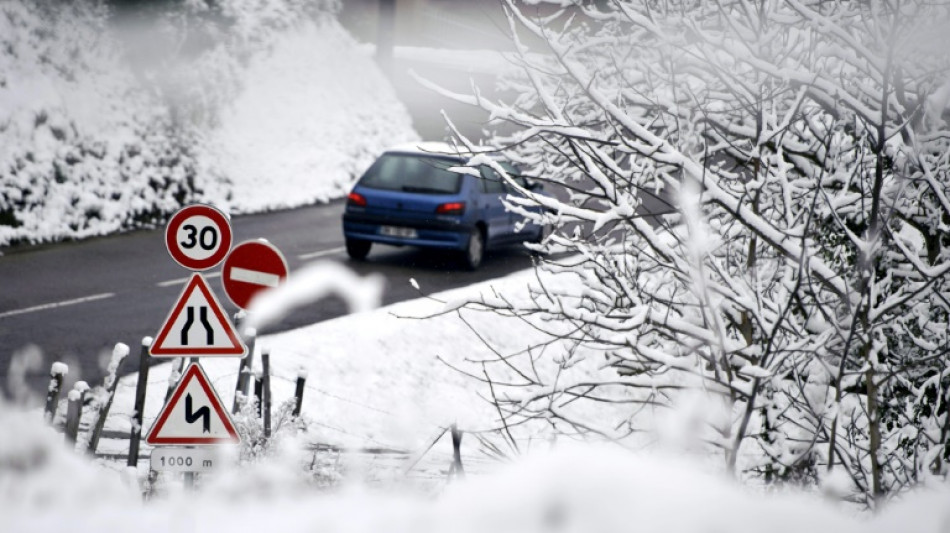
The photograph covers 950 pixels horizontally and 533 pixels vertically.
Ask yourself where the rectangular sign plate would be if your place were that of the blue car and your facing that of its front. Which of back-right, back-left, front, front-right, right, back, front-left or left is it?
back-right

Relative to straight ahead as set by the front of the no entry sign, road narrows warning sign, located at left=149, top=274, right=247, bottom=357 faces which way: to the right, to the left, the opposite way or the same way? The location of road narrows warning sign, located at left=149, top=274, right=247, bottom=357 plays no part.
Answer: the same way

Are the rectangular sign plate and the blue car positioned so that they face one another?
no

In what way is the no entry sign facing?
toward the camera

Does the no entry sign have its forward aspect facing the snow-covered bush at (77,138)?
no

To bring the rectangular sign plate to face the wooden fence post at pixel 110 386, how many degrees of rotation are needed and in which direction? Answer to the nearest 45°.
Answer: approximately 135° to its right

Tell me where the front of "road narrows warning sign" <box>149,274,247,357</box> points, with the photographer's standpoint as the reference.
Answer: facing the viewer

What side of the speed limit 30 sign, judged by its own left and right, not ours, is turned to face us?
front

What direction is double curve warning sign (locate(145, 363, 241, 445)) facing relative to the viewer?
toward the camera

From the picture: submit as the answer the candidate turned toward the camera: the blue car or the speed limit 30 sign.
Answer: the speed limit 30 sign

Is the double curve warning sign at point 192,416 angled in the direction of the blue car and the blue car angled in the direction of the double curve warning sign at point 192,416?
no

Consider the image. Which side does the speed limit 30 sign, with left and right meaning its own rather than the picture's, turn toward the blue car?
back

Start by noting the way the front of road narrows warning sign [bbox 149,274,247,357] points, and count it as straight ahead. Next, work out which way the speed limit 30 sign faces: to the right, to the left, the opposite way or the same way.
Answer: the same way

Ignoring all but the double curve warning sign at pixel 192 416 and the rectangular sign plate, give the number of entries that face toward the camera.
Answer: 2

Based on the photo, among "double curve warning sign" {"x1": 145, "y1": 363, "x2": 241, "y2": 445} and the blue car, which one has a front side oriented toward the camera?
the double curve warning sign
